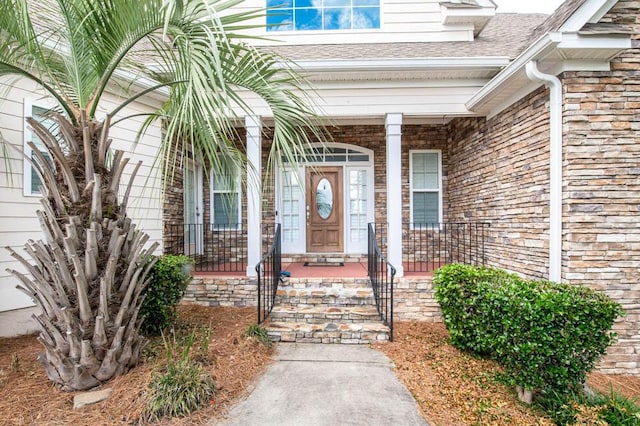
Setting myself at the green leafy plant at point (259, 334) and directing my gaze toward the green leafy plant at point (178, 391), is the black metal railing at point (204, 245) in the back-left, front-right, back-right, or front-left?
back-right

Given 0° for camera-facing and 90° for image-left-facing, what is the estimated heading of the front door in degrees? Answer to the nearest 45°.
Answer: approximately 0°

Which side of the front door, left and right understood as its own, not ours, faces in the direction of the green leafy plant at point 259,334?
front

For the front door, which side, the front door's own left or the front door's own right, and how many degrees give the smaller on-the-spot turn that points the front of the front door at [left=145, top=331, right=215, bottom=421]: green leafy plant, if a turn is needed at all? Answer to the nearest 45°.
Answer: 0° — it already faces it

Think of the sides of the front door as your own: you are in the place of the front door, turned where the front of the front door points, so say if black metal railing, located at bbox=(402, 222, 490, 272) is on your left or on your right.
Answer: on your left

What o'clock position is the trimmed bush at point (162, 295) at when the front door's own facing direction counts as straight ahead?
The trimmed bush is roughly at 1 o'clock from the front door.

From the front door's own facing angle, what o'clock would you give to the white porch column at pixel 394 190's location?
The white porch column is roughly at 11 o'clock from the front door.

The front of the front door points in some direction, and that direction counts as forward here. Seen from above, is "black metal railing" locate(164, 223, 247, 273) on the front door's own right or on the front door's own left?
on the front door's own right
